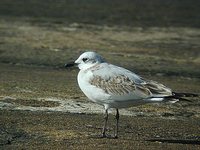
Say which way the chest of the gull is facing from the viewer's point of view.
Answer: to the viewer's left
